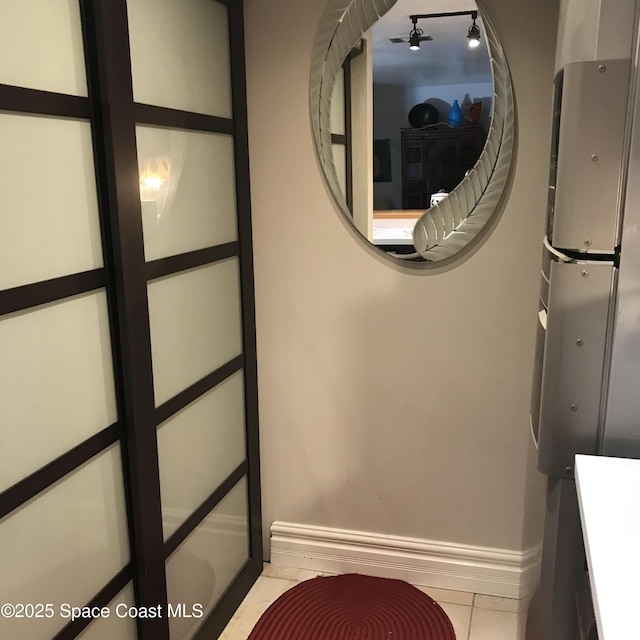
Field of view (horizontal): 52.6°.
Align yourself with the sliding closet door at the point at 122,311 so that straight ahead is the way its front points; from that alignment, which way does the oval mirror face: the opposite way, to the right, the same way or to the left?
to the right

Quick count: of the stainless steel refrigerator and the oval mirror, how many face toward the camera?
1

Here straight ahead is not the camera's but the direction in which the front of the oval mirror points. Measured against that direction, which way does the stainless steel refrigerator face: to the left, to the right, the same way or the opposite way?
to the right

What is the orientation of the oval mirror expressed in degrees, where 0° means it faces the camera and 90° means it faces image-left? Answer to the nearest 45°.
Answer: approximately 0°

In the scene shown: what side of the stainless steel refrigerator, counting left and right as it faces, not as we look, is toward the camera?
left

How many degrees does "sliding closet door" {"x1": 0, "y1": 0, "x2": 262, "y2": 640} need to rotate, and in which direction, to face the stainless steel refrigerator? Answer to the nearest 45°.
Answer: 0° — it already faces it

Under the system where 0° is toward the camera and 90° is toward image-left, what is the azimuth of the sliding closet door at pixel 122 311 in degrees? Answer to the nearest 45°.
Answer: approximately 315°

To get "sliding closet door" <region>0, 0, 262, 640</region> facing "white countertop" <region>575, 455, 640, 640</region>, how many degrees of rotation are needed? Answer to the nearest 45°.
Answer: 0° — it already faces it

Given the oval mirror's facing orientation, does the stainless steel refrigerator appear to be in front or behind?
in front

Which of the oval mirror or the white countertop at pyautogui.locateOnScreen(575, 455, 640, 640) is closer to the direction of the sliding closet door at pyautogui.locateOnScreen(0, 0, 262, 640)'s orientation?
the white countertop

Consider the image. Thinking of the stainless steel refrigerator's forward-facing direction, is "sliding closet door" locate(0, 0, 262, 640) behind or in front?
in front
